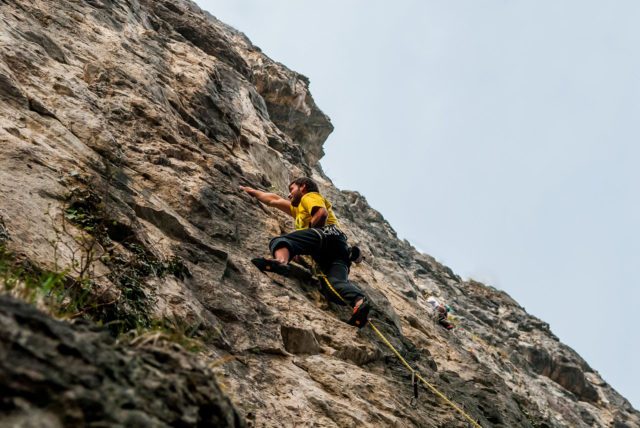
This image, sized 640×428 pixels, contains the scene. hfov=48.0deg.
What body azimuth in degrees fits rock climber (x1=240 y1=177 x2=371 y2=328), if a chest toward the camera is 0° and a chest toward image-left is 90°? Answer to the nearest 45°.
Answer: approximately 90°

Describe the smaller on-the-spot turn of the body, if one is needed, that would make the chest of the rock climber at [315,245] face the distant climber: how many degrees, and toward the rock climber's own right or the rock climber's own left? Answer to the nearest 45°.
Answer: approximately 135° to the rock climber's own right
